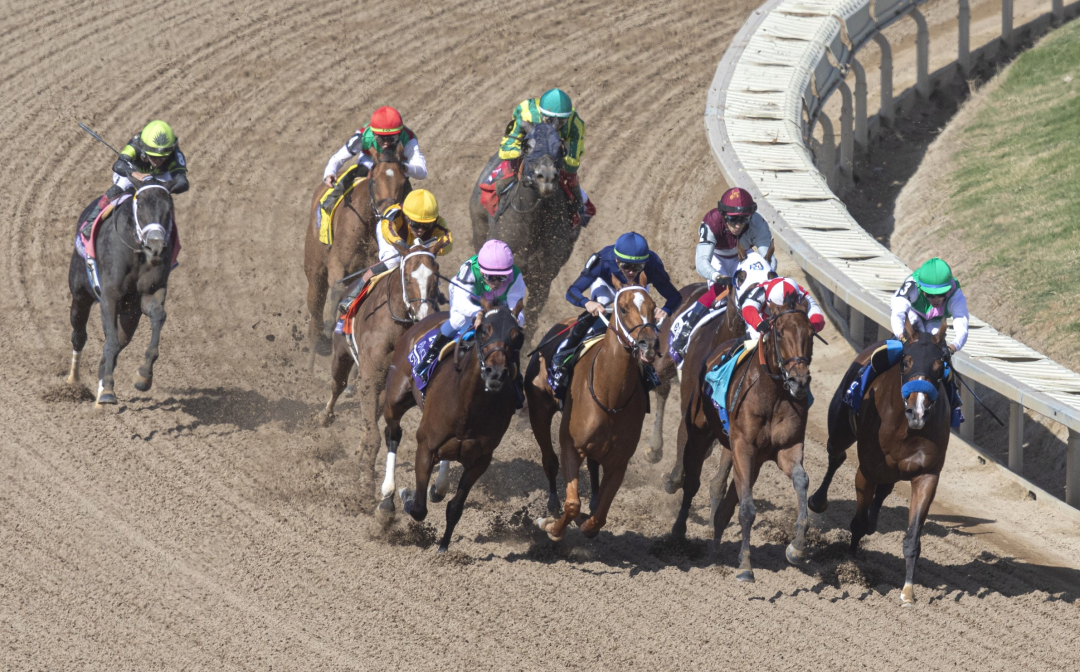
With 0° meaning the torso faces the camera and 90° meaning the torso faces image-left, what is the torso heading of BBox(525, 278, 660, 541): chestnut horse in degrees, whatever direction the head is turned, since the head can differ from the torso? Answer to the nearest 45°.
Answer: approximately 315°

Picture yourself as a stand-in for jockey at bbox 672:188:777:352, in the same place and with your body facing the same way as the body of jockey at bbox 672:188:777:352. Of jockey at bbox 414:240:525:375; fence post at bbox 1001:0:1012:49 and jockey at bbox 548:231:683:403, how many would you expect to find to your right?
2

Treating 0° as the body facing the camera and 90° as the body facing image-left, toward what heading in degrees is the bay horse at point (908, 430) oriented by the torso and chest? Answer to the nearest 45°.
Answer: approximately 315°

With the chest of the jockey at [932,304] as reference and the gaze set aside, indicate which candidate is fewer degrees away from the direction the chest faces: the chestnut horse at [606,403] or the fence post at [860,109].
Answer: the chestnut horse

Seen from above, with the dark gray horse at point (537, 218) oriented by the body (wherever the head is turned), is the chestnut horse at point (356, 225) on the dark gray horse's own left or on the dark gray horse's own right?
on the dark gray horse's own right

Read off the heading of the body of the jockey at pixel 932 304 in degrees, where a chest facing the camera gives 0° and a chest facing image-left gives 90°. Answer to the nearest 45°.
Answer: approximately 0°

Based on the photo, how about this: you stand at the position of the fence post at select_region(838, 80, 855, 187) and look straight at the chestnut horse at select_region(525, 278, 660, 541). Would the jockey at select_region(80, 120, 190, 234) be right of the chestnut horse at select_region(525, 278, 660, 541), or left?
right

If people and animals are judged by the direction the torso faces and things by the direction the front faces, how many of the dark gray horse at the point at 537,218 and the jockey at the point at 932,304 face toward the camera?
2

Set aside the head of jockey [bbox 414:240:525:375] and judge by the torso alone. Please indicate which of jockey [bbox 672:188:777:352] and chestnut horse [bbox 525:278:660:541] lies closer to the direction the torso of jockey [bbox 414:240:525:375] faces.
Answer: the chestnut horse
